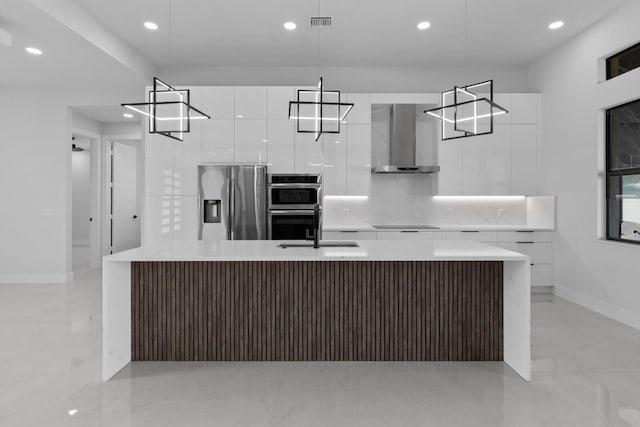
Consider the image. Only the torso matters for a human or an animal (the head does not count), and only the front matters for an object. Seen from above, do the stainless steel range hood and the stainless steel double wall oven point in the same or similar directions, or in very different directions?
same or similar directions

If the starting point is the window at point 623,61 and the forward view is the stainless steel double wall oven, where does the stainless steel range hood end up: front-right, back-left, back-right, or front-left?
front-right

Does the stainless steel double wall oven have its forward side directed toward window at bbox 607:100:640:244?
no

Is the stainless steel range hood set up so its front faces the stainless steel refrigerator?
no

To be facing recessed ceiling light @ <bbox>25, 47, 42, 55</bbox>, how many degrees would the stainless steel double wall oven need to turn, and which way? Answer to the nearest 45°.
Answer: approximately 90° to its right

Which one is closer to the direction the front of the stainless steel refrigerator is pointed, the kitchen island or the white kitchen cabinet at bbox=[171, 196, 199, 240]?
the kitchen island

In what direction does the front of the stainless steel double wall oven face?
toward the camera

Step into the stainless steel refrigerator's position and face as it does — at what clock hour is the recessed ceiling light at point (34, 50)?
The recessed ceiling light is roughly at 3 o'clock from the stainless steel refrigerator.

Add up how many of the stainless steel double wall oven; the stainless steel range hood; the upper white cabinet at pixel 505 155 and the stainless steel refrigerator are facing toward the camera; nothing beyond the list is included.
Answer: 4

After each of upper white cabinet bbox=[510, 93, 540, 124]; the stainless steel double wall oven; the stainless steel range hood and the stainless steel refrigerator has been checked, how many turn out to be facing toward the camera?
4

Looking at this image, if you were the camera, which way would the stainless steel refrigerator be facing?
facing the viewer

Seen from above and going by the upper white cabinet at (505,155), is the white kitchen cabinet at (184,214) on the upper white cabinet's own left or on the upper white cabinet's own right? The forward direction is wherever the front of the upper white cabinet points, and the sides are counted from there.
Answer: on the upper white cabinet's own right

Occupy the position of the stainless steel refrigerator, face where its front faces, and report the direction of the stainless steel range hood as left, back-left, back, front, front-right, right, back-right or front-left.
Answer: left

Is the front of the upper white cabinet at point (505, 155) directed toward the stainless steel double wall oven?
no

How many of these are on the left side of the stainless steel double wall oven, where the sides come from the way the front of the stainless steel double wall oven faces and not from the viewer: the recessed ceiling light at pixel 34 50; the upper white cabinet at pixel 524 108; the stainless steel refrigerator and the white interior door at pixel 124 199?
1

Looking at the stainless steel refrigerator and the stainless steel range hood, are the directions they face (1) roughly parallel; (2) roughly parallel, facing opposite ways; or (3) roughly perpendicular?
roughly parallel

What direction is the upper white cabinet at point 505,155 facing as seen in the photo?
toward the camera
